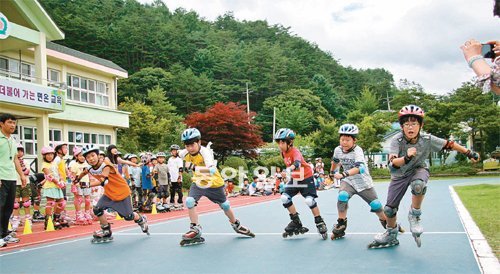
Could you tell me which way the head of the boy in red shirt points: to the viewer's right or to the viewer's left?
to the viewer's left

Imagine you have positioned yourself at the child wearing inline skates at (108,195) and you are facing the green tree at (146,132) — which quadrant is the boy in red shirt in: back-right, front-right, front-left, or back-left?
back-right

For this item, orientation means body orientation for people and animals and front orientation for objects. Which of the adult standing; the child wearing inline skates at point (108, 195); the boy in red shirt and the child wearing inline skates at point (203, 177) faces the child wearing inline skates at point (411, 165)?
the adult standing

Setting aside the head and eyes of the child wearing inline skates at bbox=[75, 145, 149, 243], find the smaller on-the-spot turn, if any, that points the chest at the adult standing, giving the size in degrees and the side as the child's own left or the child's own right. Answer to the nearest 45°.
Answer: approximately 45° to the child's own right

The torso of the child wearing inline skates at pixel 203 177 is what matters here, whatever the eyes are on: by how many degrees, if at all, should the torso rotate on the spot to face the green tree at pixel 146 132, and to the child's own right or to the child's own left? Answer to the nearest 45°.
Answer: approximately 135° to the child's own right

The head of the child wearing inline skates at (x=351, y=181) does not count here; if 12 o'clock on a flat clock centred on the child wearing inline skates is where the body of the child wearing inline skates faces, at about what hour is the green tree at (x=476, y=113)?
The green tree is roughly at 5 o'clock from the child wearing inline skates.

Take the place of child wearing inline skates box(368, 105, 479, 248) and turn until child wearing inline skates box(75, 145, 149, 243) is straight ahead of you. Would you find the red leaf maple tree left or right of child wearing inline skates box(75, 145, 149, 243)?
right

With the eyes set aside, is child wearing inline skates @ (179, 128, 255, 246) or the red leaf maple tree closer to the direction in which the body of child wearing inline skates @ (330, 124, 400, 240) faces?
the child wearing inline skates
